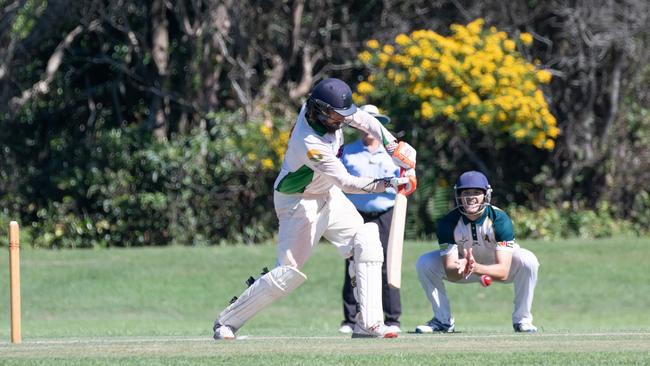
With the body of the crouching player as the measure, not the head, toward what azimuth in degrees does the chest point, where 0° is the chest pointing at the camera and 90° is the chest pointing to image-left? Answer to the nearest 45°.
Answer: approximately 0°

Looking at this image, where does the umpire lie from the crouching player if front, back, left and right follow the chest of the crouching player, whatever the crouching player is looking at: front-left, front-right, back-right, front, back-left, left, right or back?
back-right

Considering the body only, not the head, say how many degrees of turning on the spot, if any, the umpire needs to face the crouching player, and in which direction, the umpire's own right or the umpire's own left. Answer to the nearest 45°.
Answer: approximately 45° to the umpire's own left

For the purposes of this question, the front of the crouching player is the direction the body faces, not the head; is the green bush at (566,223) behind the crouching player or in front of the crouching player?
behind

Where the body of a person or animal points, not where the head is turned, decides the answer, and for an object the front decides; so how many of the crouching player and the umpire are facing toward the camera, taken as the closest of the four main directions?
2

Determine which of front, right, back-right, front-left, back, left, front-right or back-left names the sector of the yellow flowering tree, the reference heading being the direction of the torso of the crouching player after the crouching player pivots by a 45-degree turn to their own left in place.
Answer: back-left

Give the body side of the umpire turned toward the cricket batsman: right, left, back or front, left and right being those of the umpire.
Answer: front

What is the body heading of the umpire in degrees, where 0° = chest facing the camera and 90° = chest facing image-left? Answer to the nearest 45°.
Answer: approximately 0°
